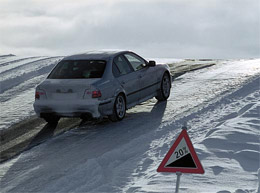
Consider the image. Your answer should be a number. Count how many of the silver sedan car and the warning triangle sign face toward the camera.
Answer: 1

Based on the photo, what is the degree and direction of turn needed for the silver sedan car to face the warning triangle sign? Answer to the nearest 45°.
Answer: approximately 135° to its right

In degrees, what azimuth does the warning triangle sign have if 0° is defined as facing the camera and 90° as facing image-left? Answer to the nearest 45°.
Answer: approximately 0°

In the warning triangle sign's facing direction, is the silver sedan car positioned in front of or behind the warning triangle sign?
behind

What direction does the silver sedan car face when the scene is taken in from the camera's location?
facing away from the viewer and to the right of the viewer
